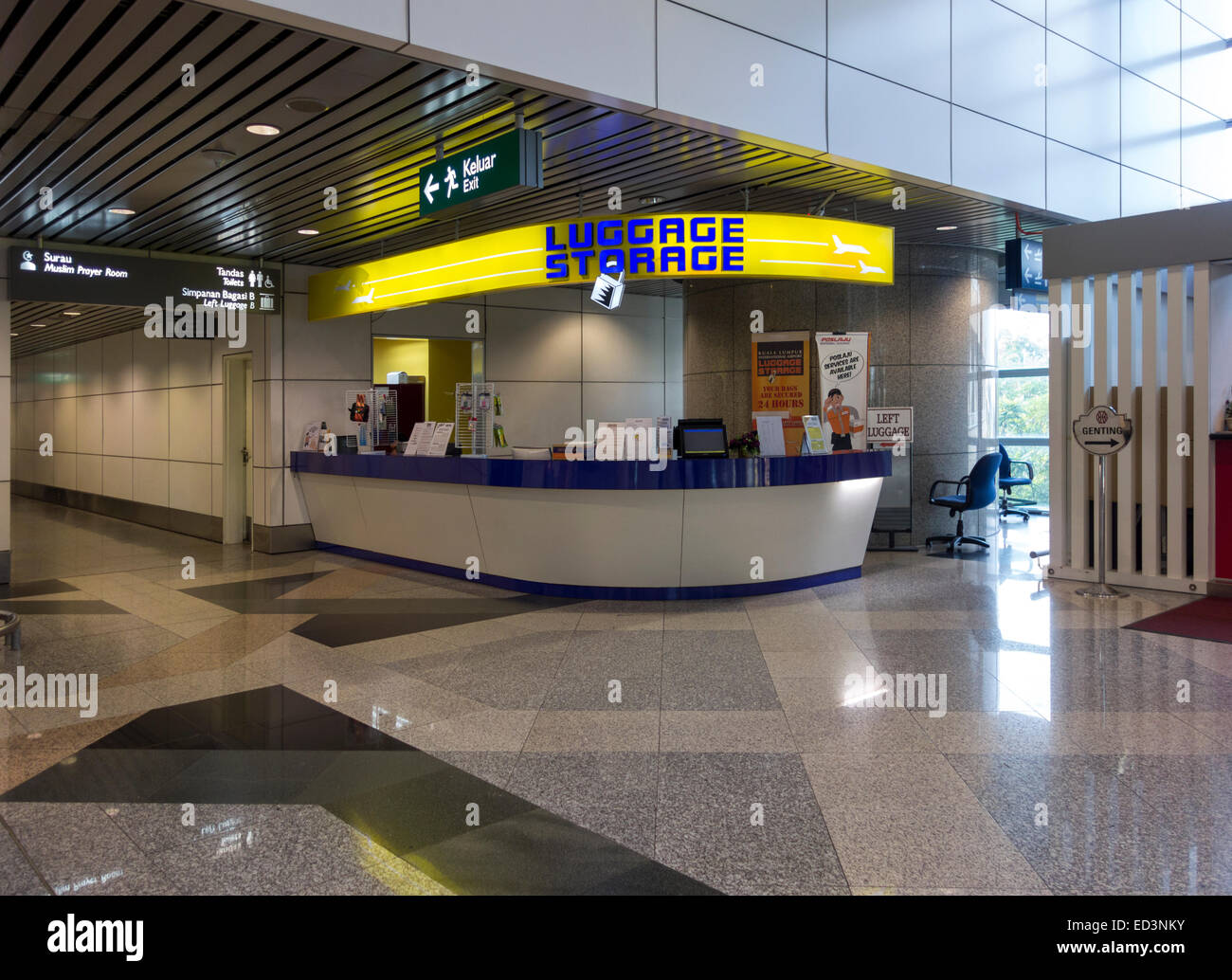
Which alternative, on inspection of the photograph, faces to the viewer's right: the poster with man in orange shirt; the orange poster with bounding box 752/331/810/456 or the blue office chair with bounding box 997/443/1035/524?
the blue office chair

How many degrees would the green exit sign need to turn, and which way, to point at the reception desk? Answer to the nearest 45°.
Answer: approximately 180°

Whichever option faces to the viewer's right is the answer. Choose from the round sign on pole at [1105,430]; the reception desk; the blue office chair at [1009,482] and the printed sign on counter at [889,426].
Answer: the blue office chair

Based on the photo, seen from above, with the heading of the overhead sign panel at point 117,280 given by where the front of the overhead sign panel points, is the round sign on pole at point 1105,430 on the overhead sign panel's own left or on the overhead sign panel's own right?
on the overhead sign panel's own left

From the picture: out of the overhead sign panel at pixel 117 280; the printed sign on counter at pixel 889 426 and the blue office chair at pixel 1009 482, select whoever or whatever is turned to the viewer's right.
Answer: the blue office chair

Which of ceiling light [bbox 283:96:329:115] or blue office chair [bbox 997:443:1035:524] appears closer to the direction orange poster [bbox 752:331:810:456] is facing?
the ceiling light

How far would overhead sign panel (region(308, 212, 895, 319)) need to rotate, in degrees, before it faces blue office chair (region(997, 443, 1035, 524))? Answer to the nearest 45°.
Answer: approximately 135° to its left

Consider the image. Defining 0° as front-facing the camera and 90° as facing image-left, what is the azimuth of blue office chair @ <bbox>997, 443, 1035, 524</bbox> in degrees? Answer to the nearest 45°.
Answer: approximately 270°

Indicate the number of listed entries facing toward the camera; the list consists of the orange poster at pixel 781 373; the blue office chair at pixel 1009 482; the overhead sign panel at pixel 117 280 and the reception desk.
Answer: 3
